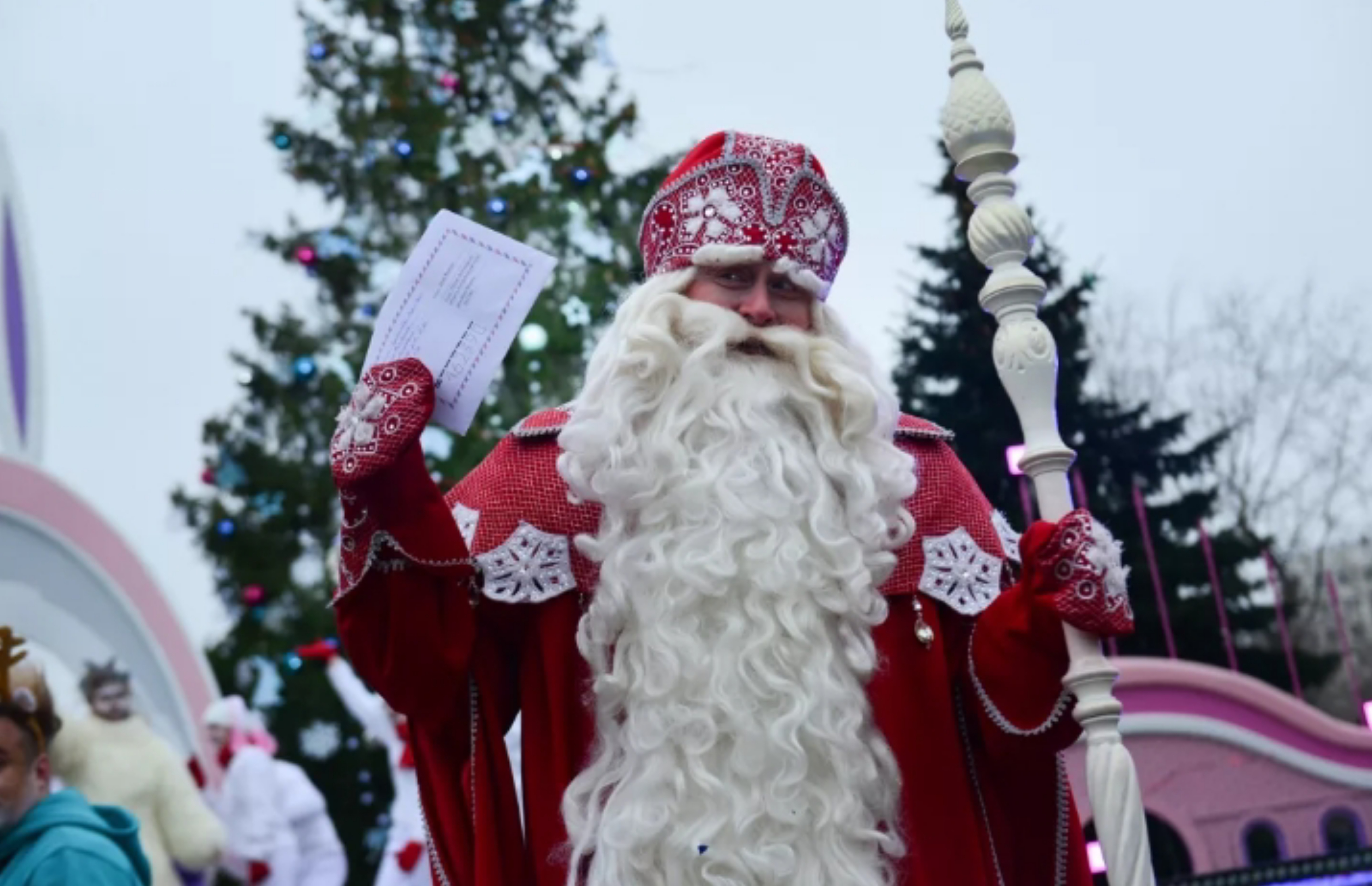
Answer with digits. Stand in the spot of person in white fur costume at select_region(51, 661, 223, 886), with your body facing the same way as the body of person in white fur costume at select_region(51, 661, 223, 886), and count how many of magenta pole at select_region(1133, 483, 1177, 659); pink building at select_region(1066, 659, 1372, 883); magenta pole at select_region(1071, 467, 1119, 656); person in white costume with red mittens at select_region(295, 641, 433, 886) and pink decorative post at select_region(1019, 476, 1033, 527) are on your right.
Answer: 0

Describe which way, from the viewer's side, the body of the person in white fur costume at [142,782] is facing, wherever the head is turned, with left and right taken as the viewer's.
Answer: facing the viewer

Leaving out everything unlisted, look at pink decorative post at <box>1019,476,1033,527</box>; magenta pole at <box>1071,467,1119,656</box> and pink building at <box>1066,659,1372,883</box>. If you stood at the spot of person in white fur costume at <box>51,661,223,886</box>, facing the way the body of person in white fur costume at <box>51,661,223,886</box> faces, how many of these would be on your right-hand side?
0

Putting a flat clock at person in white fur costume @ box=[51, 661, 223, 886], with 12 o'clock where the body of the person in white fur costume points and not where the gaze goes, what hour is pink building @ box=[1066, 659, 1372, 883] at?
The pink building is roughly at 9 o'clock from the person in white fur costume.

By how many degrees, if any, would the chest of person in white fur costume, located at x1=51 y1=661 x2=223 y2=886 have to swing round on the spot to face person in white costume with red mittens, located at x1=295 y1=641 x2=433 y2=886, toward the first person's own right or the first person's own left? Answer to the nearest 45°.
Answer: approximately 90° to the first person's own left

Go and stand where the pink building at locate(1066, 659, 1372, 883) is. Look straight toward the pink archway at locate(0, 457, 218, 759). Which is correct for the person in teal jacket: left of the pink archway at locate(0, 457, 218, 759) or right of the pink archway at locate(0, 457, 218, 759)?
left

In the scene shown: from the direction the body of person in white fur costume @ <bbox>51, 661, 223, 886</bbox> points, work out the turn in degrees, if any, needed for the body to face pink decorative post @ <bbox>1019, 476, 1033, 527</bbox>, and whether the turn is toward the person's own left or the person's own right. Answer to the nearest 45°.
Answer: approximately 90° to the person's own left

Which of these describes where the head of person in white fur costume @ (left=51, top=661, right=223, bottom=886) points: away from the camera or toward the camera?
toward the camera

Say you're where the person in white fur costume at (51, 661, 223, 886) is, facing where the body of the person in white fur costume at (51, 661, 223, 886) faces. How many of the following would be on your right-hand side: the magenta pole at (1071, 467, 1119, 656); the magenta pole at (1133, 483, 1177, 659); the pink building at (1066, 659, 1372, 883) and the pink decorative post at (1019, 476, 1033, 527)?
0

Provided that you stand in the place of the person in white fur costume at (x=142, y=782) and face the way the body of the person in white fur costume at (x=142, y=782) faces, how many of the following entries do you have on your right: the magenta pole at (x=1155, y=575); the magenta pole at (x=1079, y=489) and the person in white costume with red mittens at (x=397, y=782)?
0

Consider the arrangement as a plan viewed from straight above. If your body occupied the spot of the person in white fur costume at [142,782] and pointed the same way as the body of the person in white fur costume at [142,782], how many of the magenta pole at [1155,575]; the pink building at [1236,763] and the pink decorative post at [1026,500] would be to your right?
0

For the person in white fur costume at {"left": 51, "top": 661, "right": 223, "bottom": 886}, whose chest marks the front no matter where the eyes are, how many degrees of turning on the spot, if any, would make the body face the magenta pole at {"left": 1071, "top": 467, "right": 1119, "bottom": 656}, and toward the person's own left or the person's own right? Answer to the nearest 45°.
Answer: approximately 90° to the person's own left

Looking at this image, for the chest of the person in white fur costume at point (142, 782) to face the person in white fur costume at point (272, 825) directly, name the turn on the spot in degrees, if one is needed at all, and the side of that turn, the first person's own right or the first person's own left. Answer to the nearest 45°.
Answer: approximately 135° to the first person's own left

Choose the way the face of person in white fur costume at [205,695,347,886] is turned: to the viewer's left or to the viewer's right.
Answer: to the viewer's left

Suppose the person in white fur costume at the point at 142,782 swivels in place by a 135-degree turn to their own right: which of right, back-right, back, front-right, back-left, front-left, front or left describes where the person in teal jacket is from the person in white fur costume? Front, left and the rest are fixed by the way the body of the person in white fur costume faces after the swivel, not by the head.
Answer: back-left

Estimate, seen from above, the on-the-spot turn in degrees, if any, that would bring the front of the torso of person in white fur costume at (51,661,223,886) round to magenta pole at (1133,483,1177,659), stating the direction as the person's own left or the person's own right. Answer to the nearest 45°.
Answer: approximately 90° to the person's own left
